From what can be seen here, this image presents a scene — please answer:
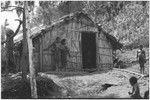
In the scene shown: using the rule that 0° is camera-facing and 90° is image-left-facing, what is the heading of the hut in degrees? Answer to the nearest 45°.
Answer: approximately 0°
